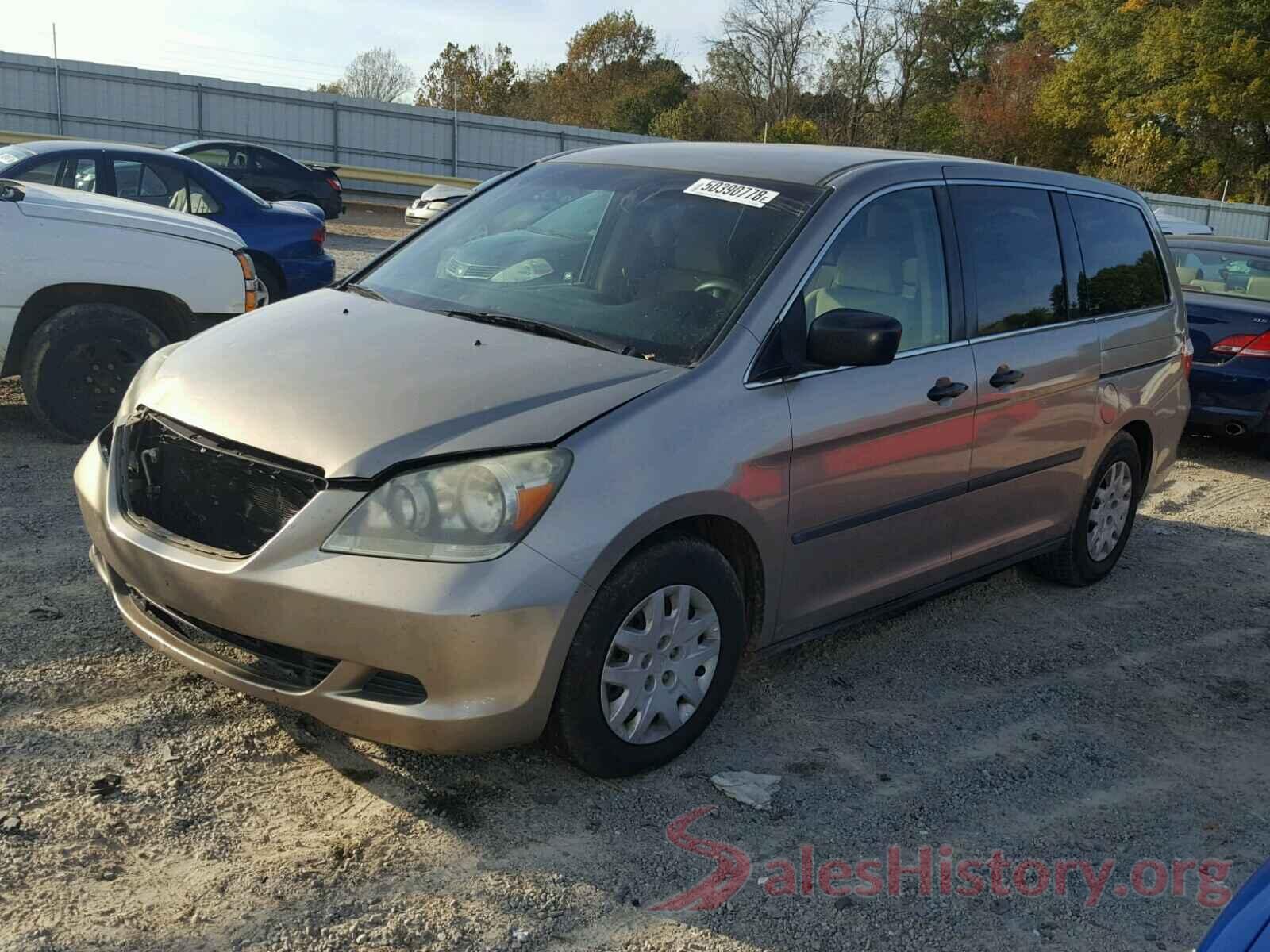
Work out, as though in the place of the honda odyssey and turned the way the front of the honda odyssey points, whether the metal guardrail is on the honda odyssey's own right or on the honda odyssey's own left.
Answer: on the honda odyssey's own right

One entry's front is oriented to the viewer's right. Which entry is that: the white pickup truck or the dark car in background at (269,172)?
the white pickup truck

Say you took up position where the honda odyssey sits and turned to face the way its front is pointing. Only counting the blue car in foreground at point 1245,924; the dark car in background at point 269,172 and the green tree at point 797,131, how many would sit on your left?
1

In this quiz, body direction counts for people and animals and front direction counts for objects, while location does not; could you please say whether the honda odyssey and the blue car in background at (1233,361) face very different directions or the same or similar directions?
very different directions

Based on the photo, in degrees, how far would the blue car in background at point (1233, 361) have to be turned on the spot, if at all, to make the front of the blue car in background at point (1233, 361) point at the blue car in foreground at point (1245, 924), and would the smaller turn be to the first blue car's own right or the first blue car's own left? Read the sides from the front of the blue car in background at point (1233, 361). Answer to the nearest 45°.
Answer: approximately 135° to the first blue car's own right

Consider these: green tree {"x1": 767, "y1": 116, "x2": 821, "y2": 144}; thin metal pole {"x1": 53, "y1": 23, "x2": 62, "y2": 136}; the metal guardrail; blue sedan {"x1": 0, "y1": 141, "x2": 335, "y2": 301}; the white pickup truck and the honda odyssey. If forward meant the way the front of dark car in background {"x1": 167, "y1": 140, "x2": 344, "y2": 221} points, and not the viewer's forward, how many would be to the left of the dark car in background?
3

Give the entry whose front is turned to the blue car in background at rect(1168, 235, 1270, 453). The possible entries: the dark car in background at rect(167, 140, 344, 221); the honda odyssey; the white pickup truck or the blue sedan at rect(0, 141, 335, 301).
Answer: the white pickup truck

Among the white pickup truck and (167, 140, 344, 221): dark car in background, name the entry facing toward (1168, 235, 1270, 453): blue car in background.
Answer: the white pickup truck

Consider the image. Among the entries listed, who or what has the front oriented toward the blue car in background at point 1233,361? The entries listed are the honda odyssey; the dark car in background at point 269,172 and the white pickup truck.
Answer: the white pickup truck

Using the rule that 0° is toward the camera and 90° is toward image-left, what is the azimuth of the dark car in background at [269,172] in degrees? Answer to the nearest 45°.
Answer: approximately 90°

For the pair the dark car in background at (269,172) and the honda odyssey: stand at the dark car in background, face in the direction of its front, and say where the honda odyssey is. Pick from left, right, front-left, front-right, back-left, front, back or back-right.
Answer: left

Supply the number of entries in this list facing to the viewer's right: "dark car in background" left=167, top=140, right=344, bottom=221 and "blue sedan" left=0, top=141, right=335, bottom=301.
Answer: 0

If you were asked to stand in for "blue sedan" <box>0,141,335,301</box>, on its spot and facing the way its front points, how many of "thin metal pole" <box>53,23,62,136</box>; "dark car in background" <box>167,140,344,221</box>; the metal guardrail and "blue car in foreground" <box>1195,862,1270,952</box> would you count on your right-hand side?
3

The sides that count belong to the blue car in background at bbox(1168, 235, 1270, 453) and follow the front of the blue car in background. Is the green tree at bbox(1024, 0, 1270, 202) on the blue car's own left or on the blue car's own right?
on the blue car's own left

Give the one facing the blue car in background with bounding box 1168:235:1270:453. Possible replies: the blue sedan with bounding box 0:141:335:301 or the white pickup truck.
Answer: the white pickup truck

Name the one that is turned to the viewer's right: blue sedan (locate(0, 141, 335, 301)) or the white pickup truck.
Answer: the white pickup truck

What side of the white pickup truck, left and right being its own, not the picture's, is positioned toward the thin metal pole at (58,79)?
left
